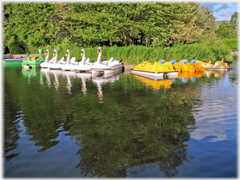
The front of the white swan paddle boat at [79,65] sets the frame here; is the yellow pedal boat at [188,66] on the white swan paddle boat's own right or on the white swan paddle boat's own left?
on the white swan paddle boat's own left

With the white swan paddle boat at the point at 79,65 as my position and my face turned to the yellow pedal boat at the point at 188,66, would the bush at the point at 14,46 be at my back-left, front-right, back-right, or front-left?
back-left

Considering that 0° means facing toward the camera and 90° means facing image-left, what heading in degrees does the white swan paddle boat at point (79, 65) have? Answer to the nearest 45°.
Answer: approximately 45°

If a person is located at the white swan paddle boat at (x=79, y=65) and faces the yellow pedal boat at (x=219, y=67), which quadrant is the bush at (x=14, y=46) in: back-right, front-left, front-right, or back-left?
back-left

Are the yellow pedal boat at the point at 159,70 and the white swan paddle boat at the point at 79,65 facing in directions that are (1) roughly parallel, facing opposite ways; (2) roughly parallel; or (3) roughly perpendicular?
roughly perpendicular

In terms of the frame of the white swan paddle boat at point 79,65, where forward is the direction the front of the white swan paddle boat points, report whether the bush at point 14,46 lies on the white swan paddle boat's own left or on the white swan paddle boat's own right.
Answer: on the white swan paddle boat's own right
